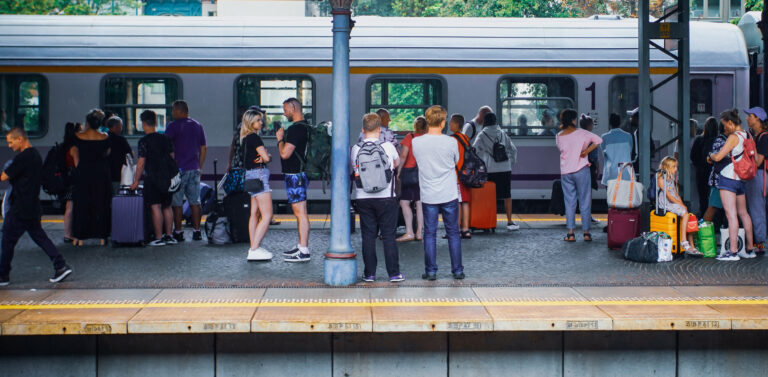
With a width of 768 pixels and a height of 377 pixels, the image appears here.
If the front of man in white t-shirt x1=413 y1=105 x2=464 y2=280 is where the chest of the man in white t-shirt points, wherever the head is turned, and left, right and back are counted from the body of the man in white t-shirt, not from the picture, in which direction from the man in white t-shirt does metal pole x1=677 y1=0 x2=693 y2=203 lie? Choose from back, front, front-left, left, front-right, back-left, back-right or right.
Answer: front-right

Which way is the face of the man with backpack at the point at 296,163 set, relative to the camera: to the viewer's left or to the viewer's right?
to the viewer's left

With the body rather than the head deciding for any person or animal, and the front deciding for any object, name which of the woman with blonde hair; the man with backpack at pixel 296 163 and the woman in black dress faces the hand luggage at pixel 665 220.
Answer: the woman with blonde hair

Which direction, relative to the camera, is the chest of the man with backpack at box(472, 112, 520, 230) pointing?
away from the camera

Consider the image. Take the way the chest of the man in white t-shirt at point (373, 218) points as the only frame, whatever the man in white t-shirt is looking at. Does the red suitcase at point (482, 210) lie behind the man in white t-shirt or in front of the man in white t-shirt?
in front

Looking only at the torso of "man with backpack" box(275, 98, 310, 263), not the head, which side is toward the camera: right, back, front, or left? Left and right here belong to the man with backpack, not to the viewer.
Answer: left

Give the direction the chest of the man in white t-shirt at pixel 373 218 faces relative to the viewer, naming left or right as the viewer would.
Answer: facing away from the viewer

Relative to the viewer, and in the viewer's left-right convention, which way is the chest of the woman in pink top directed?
facing away from the viewer

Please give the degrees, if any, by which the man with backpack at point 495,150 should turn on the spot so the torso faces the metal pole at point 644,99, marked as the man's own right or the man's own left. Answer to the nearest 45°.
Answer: approximately 135° to the man's own right

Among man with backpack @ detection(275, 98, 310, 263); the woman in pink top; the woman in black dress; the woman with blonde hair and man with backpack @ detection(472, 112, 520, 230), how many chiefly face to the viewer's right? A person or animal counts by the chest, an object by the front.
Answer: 1

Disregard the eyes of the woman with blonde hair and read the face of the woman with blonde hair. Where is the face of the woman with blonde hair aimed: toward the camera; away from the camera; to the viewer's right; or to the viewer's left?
to the viewer's right

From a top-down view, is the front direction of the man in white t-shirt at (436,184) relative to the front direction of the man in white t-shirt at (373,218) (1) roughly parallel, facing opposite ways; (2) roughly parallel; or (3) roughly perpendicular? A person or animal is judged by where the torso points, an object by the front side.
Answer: roughly parallel

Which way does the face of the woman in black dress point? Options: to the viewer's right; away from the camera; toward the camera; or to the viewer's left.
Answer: away from the camera

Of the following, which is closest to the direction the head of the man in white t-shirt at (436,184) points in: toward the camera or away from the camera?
away from the camera

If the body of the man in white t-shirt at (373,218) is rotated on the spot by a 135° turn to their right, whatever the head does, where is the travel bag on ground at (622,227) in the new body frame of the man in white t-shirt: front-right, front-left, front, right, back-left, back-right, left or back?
left

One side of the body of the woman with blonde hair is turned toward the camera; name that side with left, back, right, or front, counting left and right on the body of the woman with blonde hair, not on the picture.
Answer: right
